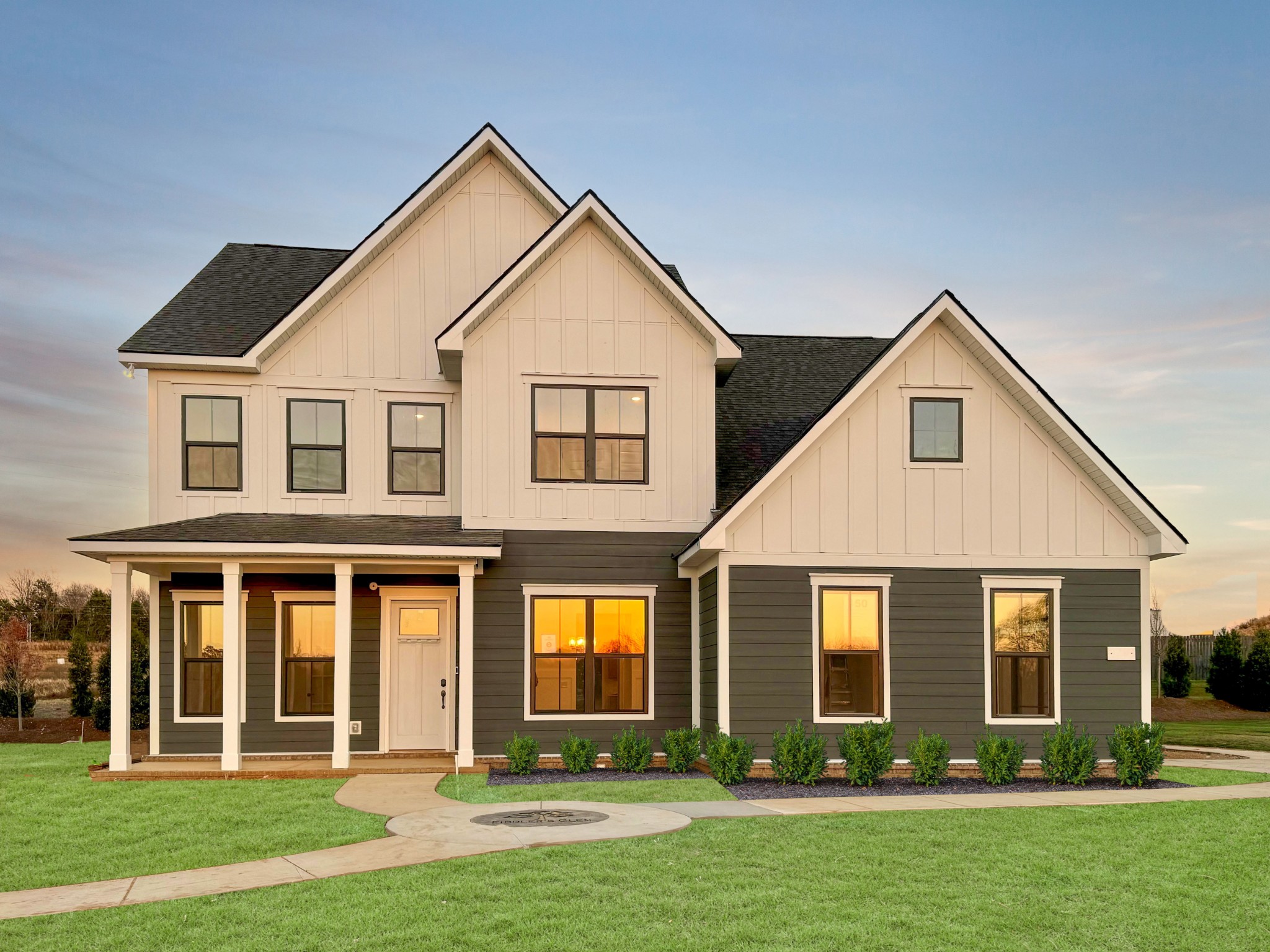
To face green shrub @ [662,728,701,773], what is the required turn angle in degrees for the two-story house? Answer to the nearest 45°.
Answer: approximately 45° to its left

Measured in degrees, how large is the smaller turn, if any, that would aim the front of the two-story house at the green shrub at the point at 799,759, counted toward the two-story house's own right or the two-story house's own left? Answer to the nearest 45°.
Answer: approximately 45° to the two-story house's own left

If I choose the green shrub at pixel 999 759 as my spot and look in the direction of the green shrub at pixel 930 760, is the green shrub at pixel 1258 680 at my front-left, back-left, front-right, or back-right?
back-right

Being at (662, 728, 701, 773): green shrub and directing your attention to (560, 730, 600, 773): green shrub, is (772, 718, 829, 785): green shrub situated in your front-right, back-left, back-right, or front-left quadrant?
back-left

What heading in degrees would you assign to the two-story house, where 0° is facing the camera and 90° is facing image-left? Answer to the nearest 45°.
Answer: approximately 0°
